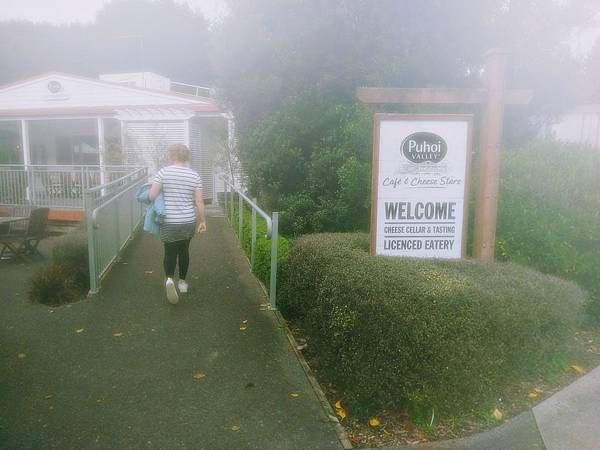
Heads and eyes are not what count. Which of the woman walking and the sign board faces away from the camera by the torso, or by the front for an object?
the woman walking

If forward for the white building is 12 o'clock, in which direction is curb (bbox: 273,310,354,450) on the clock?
The curb is roughly at 12 o'clock from the white building.

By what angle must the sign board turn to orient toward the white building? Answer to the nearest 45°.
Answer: approximately 135° to its right

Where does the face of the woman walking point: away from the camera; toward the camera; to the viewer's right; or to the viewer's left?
away from the camera

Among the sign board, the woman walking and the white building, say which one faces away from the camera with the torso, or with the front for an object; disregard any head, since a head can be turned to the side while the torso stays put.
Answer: the woman walking

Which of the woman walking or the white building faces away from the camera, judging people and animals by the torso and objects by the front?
the woman walking

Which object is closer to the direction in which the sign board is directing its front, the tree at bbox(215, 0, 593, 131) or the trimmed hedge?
the trimmed hedge

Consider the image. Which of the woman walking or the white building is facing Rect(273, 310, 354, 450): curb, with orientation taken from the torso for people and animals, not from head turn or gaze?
the white building

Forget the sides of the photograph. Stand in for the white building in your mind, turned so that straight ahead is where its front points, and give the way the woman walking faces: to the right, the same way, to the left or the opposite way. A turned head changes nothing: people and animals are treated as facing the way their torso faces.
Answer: the opposite way

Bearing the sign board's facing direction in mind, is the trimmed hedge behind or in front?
in front

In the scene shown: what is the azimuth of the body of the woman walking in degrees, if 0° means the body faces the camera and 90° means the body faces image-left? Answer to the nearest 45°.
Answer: approximately 180°

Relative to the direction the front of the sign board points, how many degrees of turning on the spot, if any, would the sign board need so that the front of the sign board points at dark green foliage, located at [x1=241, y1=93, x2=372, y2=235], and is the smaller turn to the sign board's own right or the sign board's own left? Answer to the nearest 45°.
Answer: approximately 135° to the sign board's own right

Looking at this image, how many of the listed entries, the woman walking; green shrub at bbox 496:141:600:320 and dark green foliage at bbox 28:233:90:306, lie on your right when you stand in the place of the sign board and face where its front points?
2

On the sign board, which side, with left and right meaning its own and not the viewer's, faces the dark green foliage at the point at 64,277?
right

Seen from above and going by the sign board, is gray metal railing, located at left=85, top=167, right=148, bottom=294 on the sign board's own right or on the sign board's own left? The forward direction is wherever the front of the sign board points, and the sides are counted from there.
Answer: on the sign board's own right

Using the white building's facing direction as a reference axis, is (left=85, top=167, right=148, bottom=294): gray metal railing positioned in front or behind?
in front

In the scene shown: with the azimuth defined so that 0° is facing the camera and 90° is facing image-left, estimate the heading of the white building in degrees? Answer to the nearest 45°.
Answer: approximately 0°

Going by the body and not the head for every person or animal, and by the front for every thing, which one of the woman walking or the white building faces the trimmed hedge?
the white building
